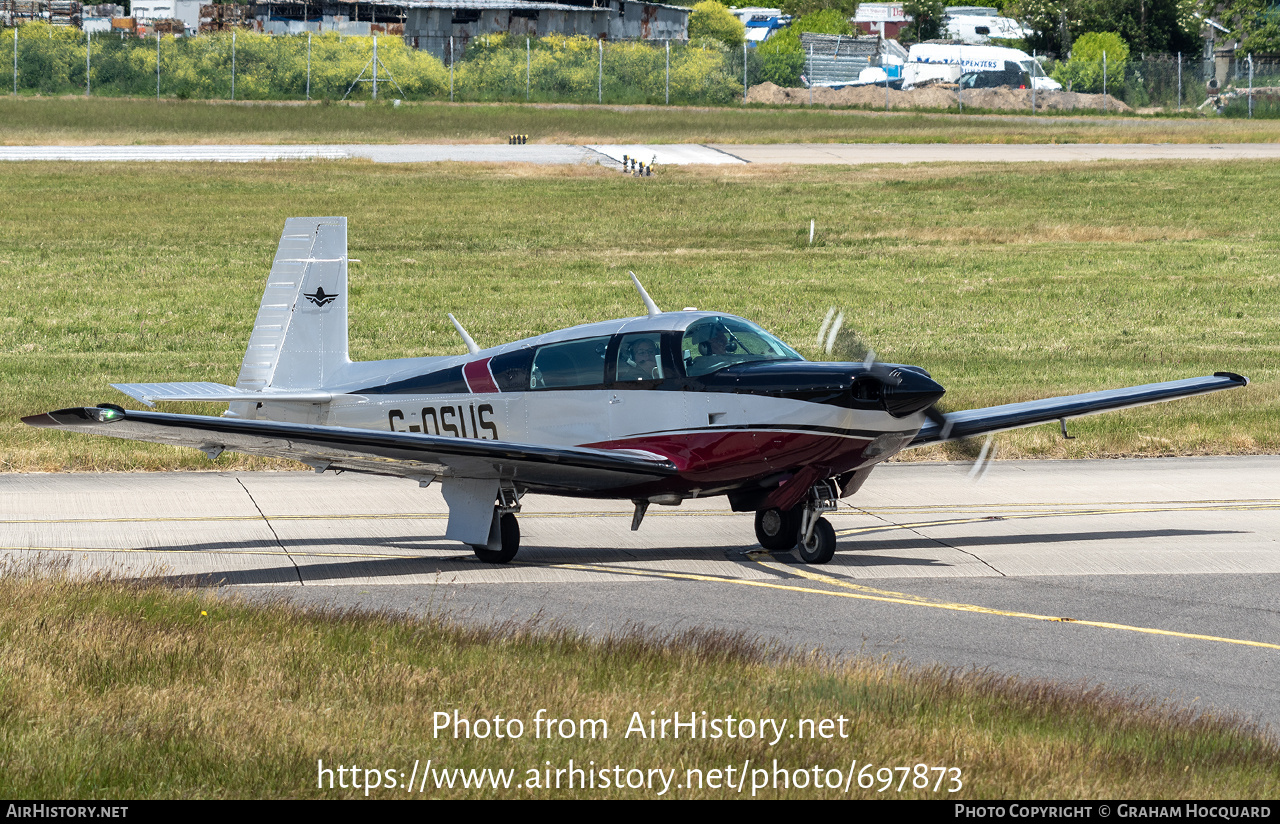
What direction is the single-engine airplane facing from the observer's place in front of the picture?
facing the viewer and to the right of the viewer

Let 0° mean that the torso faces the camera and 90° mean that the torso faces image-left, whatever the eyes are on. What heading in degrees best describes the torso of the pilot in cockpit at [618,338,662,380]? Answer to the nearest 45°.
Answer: approximately 315°
